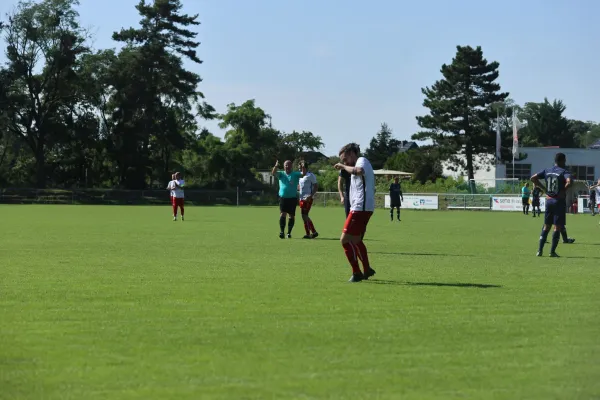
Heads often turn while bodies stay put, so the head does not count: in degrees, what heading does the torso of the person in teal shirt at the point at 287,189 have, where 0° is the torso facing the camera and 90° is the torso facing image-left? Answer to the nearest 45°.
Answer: approximately 0°

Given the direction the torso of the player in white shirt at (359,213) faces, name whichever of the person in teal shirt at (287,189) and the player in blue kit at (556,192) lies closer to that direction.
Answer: the person in teal shirt

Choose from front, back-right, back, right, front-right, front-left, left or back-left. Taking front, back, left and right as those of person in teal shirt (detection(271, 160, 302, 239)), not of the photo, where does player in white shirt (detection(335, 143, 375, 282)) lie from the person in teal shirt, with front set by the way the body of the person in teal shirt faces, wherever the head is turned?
front

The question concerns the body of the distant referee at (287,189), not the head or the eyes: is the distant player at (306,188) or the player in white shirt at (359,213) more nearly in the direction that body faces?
the player in white shirt

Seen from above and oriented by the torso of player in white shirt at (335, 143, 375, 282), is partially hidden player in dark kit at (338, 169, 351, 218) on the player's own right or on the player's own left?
on the player's own right
